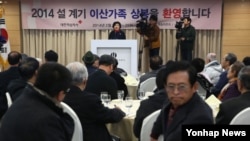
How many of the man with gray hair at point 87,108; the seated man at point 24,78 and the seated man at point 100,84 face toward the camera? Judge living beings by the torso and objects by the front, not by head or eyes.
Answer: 0

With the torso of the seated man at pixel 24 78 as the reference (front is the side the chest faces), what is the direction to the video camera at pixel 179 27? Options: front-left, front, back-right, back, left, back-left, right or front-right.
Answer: front

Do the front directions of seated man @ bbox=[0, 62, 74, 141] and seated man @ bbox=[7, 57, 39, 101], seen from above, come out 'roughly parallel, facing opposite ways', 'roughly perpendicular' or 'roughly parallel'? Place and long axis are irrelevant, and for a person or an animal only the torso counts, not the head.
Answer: roughly parallel

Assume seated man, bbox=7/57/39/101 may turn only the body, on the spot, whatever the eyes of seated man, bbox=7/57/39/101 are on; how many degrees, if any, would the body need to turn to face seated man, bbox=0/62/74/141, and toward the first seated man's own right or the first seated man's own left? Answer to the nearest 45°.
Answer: approximately 135° to the first seated man's own right

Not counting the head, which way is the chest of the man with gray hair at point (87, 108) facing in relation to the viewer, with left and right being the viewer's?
facing away from the viewer and to the right of the viewer

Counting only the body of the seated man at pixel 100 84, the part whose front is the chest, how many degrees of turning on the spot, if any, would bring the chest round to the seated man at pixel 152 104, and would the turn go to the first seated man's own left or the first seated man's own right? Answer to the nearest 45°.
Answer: approximately 135° to the first seated man's own right

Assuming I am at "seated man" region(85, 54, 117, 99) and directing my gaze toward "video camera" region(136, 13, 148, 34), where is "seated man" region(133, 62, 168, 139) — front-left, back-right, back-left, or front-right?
back-right

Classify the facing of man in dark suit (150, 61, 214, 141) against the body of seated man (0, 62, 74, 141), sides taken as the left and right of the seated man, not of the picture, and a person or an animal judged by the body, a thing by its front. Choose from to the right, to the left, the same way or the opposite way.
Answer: the opposite way

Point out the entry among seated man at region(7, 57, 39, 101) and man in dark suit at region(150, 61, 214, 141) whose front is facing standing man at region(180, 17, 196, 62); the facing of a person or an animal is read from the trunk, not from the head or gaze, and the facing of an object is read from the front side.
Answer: the seated man

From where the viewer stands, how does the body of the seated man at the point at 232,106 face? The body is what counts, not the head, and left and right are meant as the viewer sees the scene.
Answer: facing away from the viewer and to the left of the viewer

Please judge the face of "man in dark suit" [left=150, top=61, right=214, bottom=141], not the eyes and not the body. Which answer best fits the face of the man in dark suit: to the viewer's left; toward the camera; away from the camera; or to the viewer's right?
toward the camera

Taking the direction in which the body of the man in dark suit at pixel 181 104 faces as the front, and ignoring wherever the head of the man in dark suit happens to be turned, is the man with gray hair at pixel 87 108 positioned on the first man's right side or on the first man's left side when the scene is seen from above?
on the first man's right side

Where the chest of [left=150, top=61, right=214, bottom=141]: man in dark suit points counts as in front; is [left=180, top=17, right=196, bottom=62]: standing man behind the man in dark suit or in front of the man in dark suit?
behind

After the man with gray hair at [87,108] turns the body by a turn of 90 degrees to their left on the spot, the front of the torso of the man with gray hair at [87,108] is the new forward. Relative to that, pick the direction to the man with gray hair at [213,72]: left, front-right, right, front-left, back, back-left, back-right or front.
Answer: right

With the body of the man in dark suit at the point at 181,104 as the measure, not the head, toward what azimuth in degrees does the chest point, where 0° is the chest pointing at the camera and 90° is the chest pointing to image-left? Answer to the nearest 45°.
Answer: approximately 45°

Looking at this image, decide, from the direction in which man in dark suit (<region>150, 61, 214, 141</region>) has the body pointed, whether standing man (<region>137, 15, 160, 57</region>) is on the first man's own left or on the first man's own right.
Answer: on the first man's own right

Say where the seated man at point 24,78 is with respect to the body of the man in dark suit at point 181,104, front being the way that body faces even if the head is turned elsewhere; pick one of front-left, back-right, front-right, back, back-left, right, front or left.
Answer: right

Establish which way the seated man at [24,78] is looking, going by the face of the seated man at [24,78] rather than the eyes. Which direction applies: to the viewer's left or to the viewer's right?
to the viewer's right

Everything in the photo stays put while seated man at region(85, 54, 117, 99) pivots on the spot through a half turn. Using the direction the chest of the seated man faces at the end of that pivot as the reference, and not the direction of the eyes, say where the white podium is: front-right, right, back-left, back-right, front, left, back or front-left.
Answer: back-right

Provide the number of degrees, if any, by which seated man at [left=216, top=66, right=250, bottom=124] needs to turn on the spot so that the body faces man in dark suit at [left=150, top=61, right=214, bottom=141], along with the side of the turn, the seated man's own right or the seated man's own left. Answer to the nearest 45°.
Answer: approximately 135° to the seated man's own left
